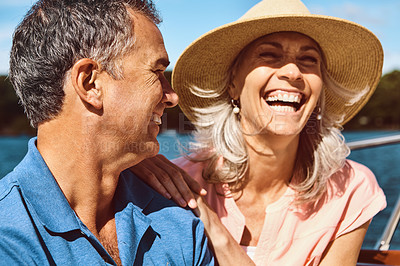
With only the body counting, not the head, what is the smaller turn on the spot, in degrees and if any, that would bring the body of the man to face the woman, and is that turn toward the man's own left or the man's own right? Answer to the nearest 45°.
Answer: approximately 90° to the man's own left

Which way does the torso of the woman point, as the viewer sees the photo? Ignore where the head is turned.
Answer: toward the camera

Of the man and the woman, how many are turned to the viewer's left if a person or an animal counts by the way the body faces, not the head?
0

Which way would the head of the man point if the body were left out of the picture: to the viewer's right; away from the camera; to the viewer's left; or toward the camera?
to the viewer's right

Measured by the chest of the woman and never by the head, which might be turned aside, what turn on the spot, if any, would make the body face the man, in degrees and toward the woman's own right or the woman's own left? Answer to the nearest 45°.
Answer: approximately 45° to the woman's own right
